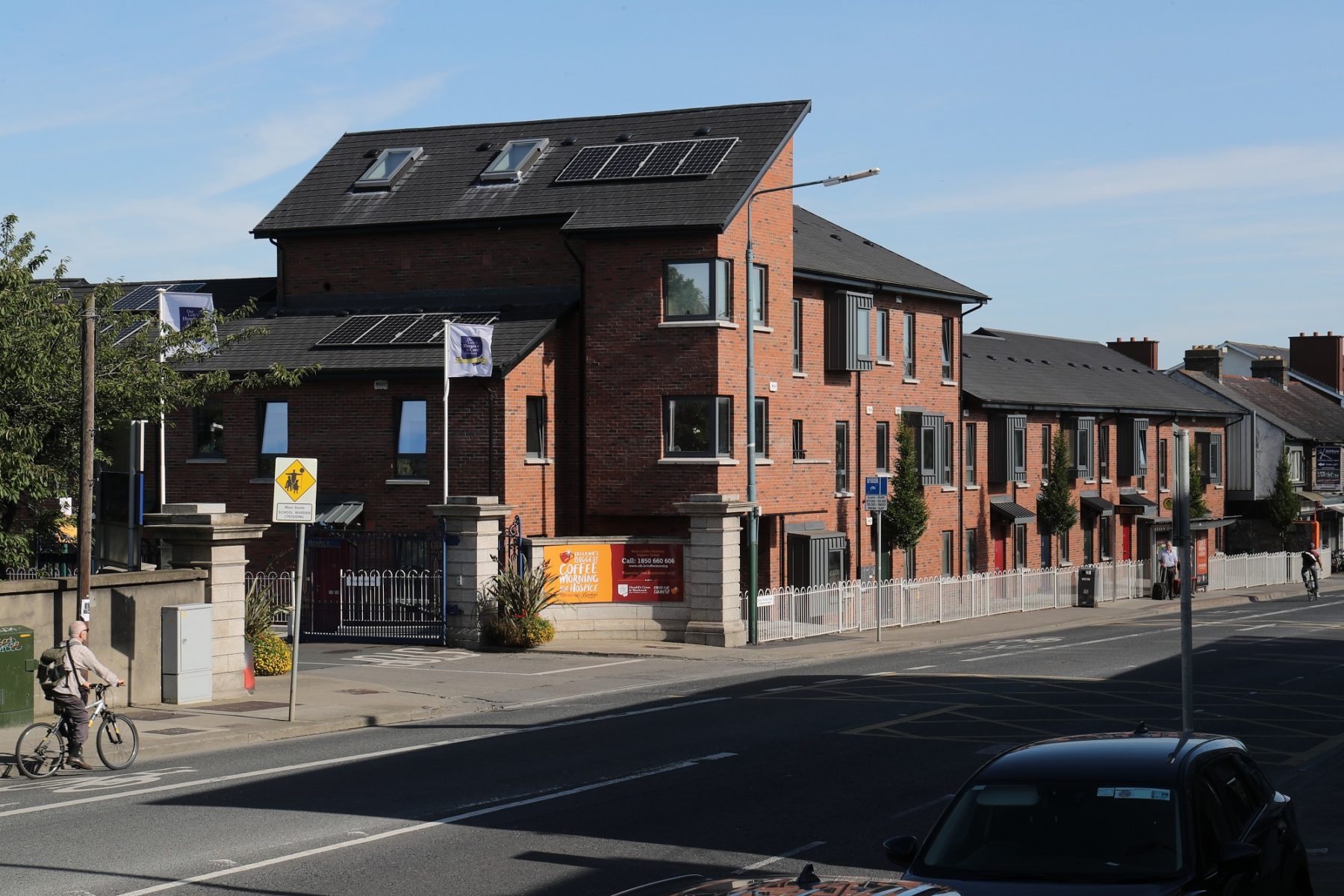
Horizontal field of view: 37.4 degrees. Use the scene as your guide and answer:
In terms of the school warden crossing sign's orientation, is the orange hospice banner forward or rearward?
rearward

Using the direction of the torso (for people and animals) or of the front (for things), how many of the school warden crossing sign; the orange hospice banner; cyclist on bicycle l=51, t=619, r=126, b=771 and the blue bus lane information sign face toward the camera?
3

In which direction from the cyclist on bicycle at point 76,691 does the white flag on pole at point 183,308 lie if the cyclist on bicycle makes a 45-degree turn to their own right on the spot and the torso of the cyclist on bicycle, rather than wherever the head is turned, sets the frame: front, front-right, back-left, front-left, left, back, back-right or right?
back-left

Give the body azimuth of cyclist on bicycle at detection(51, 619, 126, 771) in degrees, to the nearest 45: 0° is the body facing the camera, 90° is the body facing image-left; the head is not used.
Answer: approximately 270°

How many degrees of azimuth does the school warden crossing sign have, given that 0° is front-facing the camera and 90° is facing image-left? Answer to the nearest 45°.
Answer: approximately 0°

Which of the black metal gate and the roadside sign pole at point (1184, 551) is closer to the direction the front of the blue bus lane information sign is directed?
the roadside sign pole

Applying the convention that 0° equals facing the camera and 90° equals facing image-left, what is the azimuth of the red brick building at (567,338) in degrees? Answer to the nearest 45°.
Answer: approximately 315°

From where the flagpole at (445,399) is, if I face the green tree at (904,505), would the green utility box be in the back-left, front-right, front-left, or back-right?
back-right

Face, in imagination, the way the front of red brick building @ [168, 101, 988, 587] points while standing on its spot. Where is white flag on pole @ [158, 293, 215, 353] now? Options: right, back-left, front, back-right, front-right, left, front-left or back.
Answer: right
